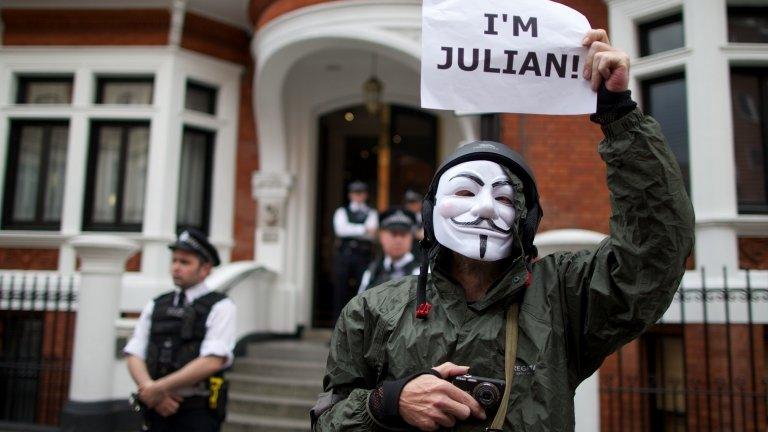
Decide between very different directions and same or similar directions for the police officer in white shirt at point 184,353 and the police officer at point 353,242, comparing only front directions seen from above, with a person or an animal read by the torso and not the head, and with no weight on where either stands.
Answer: same or similar directions

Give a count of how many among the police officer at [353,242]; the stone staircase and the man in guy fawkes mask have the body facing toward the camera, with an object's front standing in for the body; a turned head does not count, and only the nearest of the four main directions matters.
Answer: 3

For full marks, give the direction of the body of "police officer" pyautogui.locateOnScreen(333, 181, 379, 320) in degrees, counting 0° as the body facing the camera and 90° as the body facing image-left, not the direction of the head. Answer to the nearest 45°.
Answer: approximately 0°

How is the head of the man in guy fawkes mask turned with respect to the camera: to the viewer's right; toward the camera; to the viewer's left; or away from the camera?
toward the camera

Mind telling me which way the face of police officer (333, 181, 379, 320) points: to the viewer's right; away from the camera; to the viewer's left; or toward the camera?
toward the camera

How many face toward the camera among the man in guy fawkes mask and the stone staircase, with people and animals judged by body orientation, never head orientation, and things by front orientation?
2

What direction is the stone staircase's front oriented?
toward the camera

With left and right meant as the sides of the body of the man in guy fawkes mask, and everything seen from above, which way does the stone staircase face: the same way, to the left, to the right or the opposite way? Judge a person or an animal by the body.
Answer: the same way

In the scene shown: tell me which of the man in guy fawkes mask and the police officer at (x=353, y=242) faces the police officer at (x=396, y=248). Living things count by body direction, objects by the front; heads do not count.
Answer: the police officer at (x=353, y=242)

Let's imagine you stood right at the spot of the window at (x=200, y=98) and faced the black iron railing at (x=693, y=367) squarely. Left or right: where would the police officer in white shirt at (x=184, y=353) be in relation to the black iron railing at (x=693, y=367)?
right

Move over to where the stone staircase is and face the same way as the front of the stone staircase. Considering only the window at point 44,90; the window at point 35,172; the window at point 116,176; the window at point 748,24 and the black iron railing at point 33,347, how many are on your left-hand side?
1

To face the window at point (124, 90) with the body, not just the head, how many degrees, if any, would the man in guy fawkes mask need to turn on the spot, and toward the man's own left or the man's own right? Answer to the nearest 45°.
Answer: approximately 135° to the man's own right

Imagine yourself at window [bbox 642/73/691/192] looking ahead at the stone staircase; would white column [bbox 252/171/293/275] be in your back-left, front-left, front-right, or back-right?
front-right

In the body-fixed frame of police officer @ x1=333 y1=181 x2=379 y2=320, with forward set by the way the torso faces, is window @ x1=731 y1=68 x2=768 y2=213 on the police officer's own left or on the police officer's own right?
on the police officer's own left

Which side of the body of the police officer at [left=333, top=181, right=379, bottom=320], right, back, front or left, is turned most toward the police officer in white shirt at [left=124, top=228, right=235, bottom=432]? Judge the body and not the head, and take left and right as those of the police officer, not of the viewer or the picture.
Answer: front
